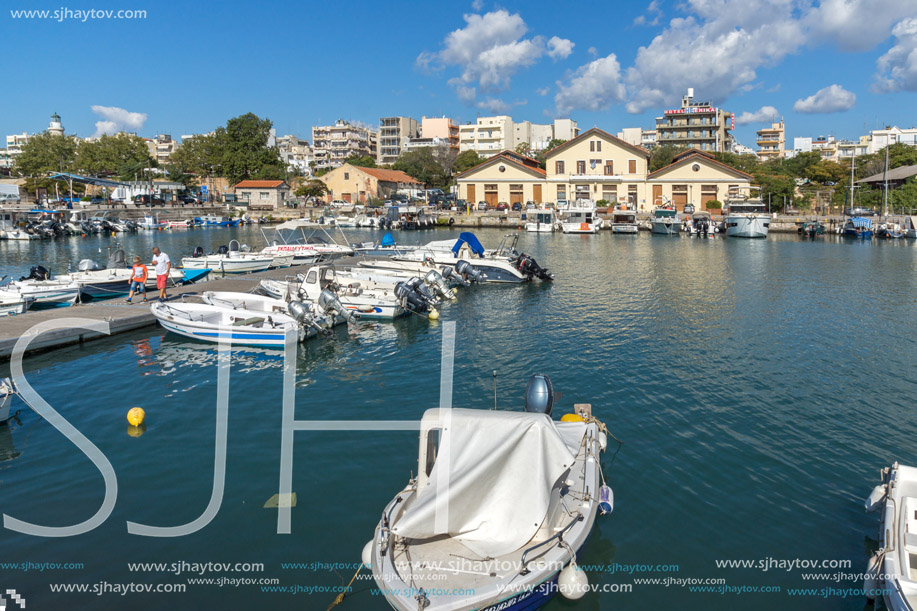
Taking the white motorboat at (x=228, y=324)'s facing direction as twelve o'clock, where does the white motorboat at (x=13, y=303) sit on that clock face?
the white motorboat at (x=13, y=303) is roughly at 12 o'clock from the white motorboat at (x=228, y=324).

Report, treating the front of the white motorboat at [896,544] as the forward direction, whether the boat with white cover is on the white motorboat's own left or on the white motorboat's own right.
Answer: on the white motorboat's own right

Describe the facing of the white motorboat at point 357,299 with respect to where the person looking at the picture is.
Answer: facing away from the viewer and to the left of the viewer

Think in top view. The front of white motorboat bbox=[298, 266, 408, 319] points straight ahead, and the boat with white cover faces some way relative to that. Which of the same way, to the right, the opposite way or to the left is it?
to the left

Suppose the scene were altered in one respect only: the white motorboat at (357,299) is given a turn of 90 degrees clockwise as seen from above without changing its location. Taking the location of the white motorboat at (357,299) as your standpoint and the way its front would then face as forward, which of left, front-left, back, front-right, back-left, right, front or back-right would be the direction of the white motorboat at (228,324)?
back

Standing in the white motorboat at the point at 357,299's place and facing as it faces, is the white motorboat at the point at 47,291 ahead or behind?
ahead

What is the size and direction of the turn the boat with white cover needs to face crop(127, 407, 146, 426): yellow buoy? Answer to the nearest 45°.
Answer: approximately 90° to its right

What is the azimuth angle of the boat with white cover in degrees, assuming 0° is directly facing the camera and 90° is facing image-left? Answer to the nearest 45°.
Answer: approximately 45°

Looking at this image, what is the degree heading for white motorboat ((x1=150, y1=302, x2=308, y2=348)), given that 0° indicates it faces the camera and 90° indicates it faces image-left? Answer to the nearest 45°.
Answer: approximately 135°

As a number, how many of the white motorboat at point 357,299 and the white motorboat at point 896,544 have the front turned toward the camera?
1

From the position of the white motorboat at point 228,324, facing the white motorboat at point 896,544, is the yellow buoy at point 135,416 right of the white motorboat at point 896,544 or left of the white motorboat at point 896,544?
right
